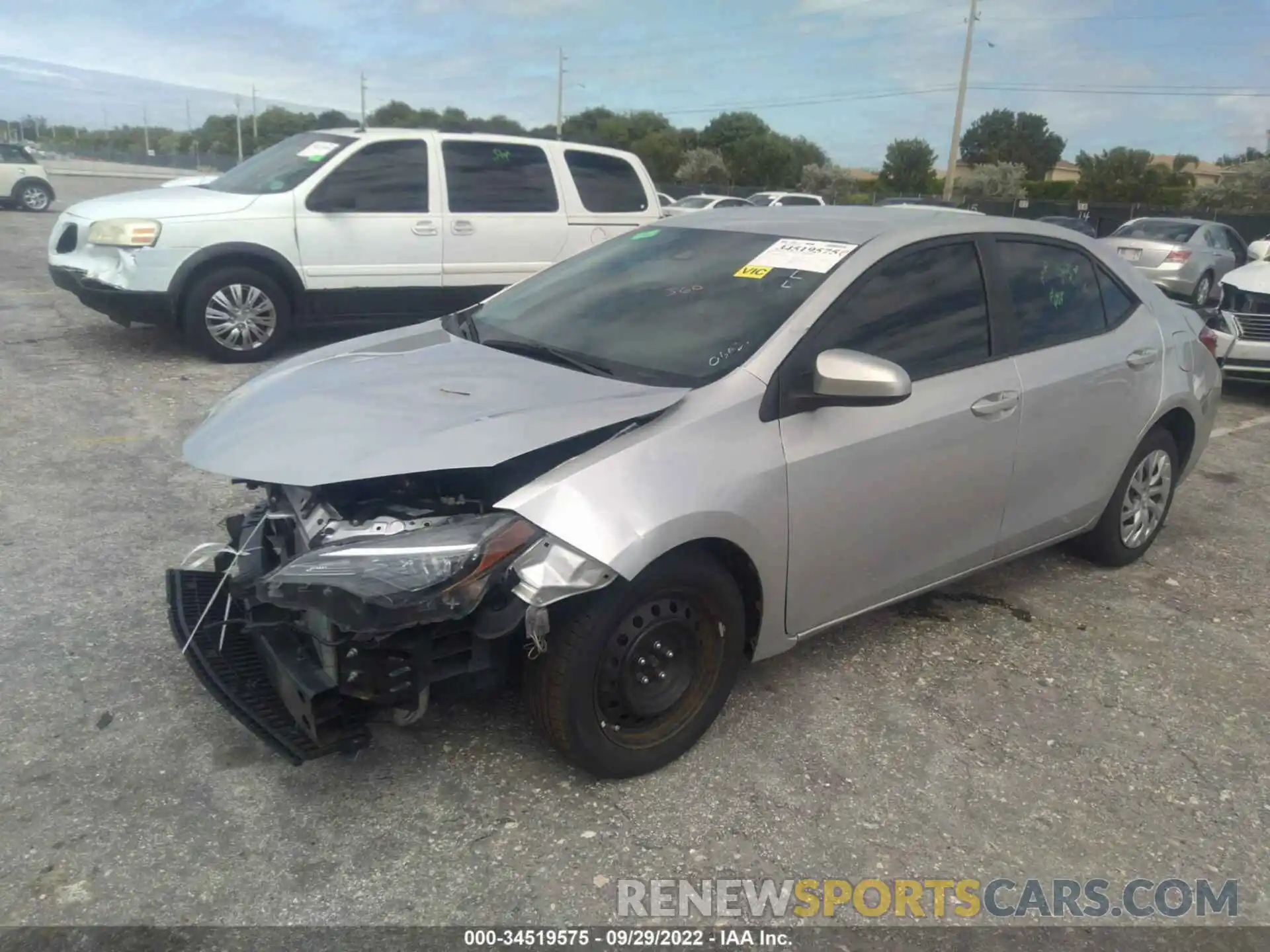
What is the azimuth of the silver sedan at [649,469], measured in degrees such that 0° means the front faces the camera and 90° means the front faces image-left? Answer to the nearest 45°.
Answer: approximately 45°

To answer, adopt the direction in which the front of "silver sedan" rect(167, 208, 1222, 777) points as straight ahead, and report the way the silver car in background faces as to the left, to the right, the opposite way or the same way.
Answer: the opposite way

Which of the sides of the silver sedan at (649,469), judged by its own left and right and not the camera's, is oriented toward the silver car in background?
back

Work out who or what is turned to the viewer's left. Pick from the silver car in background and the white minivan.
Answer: the white minivan

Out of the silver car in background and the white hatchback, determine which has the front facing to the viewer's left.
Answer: the white hatchback

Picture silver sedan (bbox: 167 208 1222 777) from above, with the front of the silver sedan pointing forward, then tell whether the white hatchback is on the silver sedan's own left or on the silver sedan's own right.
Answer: on the silver sedan's own right

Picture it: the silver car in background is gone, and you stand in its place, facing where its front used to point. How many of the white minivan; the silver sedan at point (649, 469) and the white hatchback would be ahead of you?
0

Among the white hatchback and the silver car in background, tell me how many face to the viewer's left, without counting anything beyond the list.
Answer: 1

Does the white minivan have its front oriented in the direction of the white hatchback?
no

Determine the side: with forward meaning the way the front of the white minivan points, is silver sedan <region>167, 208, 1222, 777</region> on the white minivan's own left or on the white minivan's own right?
on the white minivan's own left

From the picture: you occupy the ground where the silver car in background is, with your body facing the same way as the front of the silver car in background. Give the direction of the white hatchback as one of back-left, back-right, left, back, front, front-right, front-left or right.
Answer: back-left

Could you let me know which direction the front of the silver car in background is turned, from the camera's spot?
facing away from the viewer and to the right of the viewer

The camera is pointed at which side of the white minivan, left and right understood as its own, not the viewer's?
left
